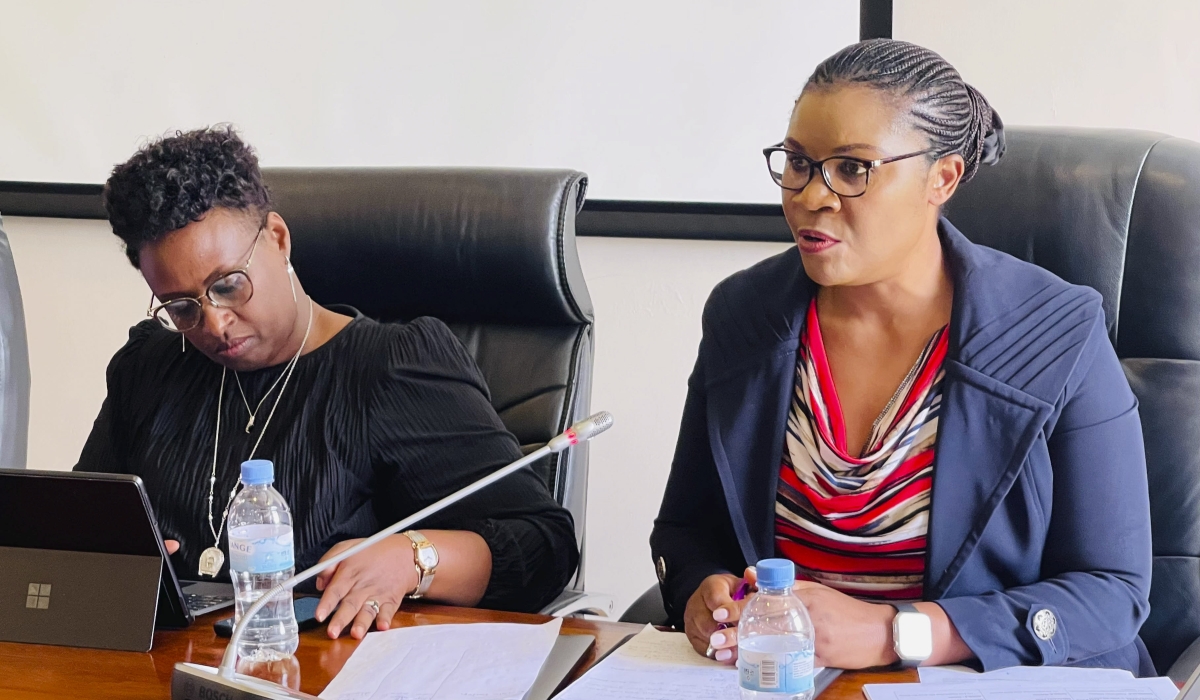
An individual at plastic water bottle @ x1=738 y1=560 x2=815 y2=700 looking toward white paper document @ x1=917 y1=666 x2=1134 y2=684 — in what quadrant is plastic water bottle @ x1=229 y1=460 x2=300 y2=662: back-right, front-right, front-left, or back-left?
back-left

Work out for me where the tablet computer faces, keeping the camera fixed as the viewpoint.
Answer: facing away from the viewer and to the right of the viewer

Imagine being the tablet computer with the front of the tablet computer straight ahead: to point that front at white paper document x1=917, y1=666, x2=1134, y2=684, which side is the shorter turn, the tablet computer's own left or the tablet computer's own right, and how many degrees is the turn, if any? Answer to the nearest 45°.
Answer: approximately 90° to the tablet computer's own right

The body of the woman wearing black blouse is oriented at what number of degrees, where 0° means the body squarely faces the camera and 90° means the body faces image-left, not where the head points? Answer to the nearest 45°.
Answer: approximately 45°

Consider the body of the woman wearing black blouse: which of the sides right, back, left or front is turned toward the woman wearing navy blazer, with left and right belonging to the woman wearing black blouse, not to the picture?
left
